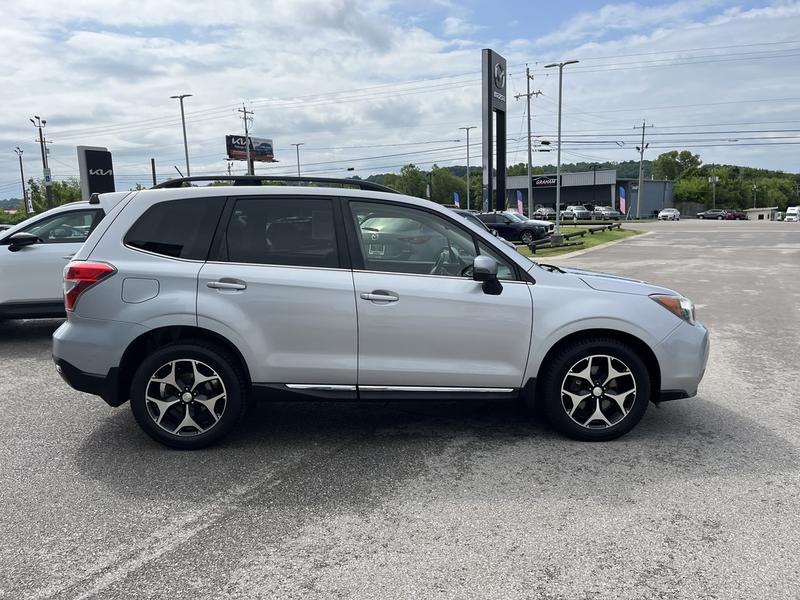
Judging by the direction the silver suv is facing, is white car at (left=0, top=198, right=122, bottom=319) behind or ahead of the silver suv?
behind

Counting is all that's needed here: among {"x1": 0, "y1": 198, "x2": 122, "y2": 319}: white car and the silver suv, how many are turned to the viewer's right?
1

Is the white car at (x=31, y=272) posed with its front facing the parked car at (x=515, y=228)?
no

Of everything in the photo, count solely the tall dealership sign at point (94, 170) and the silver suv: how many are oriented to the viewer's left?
0

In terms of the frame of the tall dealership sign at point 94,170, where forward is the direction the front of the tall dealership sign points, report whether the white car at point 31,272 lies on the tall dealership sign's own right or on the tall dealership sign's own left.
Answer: on the tall dealership sign's own right

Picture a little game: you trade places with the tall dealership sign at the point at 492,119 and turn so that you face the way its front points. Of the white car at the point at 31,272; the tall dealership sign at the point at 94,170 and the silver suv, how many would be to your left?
0

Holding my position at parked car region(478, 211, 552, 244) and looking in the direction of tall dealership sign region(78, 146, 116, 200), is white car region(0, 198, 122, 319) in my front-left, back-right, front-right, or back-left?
front-left

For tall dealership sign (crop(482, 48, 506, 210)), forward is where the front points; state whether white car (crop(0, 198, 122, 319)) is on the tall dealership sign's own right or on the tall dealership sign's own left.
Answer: on the tall dealership sign's own right

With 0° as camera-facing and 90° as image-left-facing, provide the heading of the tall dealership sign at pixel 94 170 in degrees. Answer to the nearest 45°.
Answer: approximately 315°

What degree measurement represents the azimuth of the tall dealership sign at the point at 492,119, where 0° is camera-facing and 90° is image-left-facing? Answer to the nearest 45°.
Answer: approximately 315°

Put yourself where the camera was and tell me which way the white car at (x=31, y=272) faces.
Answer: facing to the left of the viewer

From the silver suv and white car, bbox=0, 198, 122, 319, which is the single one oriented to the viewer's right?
the silver suv

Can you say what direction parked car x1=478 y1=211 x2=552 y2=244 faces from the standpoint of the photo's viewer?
facing the viewer and to the right of the viewer

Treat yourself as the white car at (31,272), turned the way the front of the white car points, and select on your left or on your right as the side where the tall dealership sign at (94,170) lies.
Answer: on your right

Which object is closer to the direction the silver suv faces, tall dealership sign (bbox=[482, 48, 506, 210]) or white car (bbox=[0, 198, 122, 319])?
the tall dealership sign

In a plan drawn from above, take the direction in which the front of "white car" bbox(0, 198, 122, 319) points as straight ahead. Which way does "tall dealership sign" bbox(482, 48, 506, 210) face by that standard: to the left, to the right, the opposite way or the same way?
to the left

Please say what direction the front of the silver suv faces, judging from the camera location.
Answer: facing to the right of the viewer

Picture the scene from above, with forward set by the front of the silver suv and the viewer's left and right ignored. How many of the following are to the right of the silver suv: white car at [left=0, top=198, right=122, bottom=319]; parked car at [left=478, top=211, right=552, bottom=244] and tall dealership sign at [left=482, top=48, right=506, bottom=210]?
0
